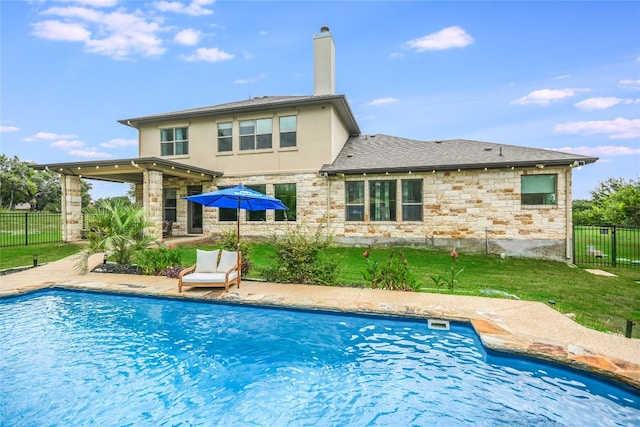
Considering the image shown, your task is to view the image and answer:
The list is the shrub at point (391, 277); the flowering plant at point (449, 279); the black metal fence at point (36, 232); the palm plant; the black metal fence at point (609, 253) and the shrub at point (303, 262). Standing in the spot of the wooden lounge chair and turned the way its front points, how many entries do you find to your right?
2

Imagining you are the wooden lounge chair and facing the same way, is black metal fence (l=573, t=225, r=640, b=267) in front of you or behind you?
behind

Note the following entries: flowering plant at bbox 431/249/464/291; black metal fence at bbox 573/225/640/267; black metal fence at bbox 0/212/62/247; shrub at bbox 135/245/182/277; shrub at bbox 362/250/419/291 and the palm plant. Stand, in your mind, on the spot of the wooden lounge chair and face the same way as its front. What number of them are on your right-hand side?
3

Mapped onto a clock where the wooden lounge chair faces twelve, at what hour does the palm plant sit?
The palm plant is roughly at 3 o'clock from the wooden lounge chair.

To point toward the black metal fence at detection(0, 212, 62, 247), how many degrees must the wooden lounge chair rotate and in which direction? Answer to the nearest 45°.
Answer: approximately 90° to its right

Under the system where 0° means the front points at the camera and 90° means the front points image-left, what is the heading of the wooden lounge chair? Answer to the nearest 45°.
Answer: approximately 45°

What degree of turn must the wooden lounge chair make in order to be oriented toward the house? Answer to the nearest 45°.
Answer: approximately 180°

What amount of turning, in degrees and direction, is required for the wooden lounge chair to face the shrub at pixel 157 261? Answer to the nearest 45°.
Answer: approximately 90° to its right

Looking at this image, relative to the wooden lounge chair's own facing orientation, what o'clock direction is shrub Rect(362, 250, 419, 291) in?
The shrub is roughly at 8 o'clock from the wooden lounge chair.

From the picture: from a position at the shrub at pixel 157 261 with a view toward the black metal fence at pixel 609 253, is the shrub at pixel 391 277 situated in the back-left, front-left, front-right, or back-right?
front-right

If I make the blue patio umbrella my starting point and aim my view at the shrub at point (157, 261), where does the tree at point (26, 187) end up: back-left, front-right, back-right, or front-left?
front-right

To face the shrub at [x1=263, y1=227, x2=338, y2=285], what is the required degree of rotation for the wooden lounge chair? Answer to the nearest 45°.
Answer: approximately 135° to its left

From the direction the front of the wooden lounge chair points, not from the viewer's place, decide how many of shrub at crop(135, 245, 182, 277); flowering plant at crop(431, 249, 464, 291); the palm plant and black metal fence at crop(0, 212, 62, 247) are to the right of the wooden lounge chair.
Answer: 3

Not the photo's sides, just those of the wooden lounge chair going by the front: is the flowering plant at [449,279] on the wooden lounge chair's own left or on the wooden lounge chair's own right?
on the wooden lounge chair's own left

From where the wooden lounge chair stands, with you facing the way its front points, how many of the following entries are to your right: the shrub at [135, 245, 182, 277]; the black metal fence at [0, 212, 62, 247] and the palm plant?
3

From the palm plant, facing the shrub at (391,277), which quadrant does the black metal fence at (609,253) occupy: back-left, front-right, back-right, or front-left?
front-left
